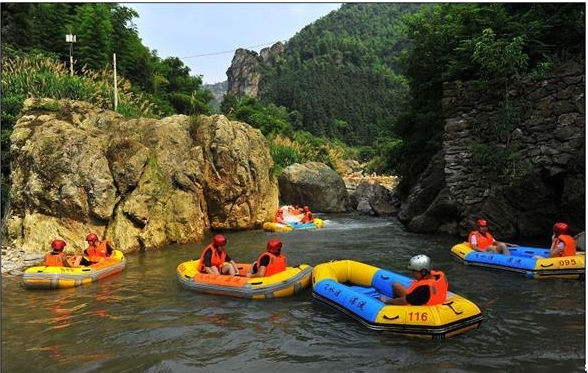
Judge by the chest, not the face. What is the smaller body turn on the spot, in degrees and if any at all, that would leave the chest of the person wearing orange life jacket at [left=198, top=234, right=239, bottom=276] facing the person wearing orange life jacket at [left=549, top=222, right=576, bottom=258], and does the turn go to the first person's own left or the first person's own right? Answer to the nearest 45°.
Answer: approximately 45° to the first person's own left

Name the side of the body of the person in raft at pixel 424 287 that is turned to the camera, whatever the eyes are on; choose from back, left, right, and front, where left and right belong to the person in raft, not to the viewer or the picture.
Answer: left

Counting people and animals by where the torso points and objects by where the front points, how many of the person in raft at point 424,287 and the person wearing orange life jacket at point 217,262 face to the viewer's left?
1

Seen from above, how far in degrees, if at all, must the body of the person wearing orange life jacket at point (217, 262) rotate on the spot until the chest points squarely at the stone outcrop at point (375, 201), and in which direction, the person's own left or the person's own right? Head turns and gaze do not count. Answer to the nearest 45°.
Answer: approximately 90° to the person's own left

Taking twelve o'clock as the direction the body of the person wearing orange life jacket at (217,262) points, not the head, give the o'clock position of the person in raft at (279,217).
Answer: The person in raft is roughly at 8 o'clock from the person wearing orange life jacket.
